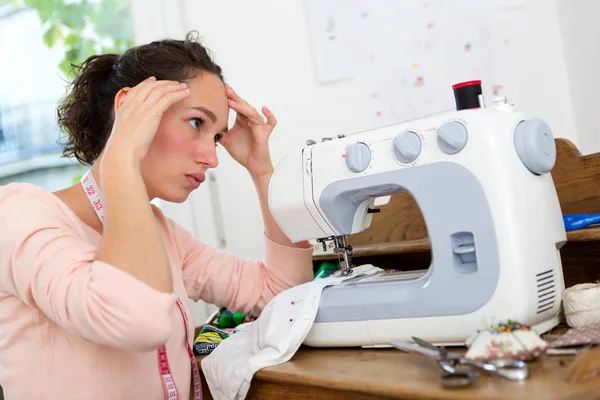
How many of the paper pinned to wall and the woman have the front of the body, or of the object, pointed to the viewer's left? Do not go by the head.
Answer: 0

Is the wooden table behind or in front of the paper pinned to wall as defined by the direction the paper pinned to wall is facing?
in front

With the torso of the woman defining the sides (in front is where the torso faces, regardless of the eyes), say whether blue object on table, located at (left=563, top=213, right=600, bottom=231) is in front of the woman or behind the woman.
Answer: in front

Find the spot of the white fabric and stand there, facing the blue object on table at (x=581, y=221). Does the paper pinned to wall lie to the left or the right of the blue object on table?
left

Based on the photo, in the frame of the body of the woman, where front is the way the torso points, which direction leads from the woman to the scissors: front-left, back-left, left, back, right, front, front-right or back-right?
front

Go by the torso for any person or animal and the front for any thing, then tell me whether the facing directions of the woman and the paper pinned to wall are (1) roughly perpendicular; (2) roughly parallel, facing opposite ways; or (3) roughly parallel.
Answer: roughly perpendicular

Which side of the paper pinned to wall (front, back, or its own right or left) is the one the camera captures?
front

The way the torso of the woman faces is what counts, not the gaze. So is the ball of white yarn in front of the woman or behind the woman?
in front

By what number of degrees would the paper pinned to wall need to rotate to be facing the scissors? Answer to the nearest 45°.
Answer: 0° — it already faces it

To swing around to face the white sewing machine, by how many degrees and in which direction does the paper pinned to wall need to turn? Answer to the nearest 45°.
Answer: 0° — it already faces it

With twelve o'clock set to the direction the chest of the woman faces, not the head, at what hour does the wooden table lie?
The wooden table is roughly at 12 o'clock from the woman.
